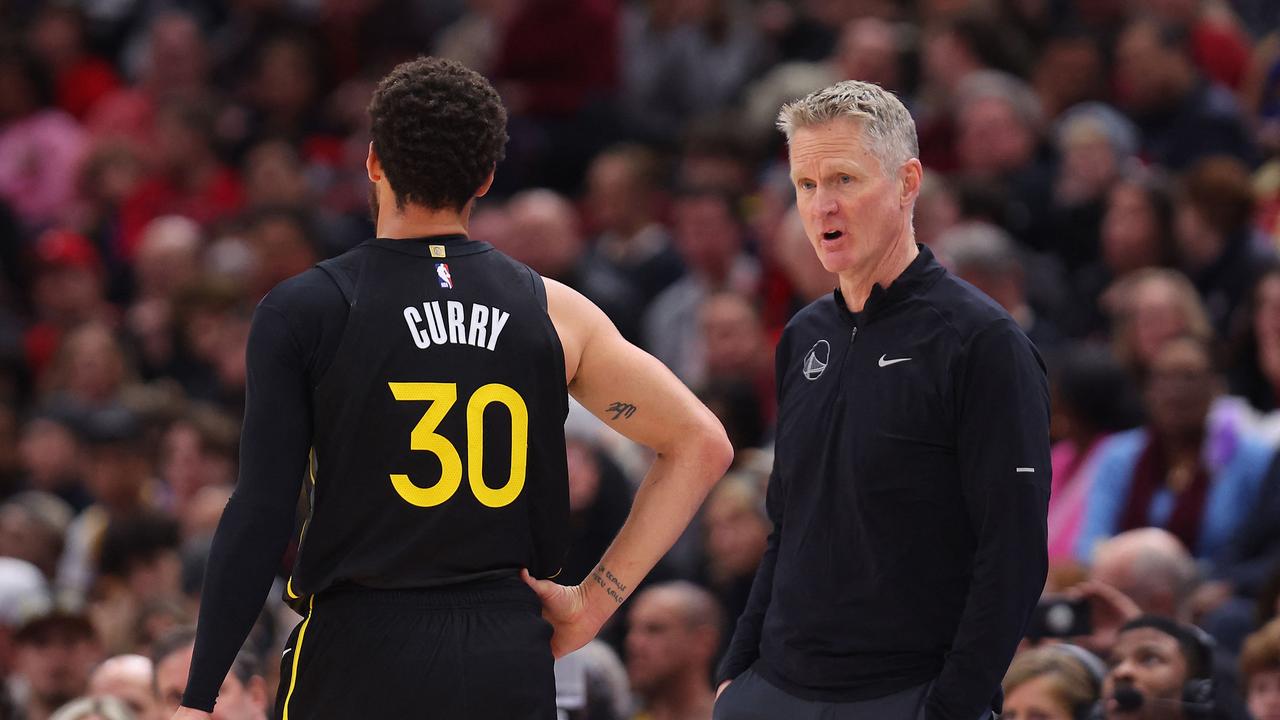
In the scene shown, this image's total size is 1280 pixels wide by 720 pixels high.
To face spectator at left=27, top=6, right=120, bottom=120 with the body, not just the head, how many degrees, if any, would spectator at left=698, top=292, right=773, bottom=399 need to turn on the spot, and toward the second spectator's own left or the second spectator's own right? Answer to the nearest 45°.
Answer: approximately 90° to the second spectator's own right

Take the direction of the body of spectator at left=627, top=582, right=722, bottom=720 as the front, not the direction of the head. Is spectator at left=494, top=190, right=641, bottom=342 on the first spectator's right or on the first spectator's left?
on the first spectator's right

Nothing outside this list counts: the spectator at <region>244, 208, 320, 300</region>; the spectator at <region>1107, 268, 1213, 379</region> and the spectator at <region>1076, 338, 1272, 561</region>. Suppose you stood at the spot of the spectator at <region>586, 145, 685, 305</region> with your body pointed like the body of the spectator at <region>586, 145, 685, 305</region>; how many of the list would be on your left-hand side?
2

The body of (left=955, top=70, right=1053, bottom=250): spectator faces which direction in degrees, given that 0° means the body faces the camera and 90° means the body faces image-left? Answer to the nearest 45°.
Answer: approximately 45°

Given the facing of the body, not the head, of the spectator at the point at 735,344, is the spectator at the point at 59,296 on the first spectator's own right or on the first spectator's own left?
on the first spectator's own right

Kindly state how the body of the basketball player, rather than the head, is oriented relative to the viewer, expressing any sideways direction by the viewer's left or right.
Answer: facing away from the viewer

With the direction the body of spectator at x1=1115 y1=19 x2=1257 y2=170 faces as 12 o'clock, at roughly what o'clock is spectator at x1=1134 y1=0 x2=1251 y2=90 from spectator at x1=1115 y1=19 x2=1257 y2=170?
spectator at x1=1134 y1=0 x2=1251 y2=90 is roughly at 5 o'clock from spectator at x1=1115 y1=19 x2=1257 y2=170.

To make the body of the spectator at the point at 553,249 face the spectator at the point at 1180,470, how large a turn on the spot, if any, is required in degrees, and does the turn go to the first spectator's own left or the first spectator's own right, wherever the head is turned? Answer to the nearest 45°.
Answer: approximately 90° to the first spectator's own left
